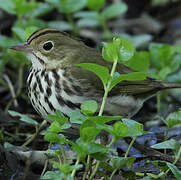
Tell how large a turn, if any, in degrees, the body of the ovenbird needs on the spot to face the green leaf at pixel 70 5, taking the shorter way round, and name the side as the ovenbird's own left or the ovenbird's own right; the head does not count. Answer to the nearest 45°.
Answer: approximately 90° to the ovenbird's own right

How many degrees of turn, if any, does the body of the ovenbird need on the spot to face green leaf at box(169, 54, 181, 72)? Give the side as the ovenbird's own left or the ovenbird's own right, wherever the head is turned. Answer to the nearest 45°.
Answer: approximately 135° to the ovenbird's own right

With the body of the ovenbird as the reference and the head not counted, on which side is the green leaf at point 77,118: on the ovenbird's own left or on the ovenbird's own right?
on the ovenbird's own left

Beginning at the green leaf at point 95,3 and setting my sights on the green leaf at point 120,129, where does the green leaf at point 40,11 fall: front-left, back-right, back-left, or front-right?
back-right

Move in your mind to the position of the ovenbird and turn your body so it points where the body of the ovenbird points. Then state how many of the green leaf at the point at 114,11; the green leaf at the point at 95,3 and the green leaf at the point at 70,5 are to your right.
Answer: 3

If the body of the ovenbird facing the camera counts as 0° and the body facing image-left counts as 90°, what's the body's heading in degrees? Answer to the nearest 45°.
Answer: approximately 90°

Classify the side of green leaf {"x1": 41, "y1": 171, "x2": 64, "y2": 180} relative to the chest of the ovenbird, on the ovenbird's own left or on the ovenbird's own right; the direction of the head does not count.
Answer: on the ovenbird's own left

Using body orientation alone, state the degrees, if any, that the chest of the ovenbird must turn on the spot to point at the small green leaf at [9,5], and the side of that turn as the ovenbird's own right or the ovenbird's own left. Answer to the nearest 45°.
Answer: approximately 45° to the ovenbird's own right
